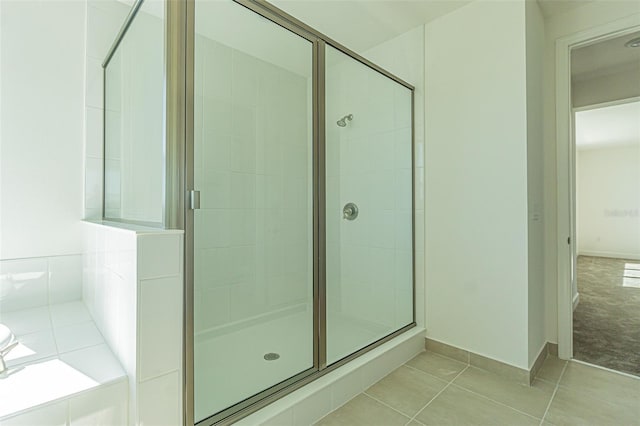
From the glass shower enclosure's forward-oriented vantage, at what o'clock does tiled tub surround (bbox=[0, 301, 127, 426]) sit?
The tiled tub surround is roughly at 3 o'clock from the glass shower enclosure.

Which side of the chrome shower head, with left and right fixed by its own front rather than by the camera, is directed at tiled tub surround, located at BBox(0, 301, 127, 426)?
front

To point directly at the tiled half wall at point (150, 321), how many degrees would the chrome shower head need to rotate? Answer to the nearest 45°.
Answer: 0° — it already faces it
